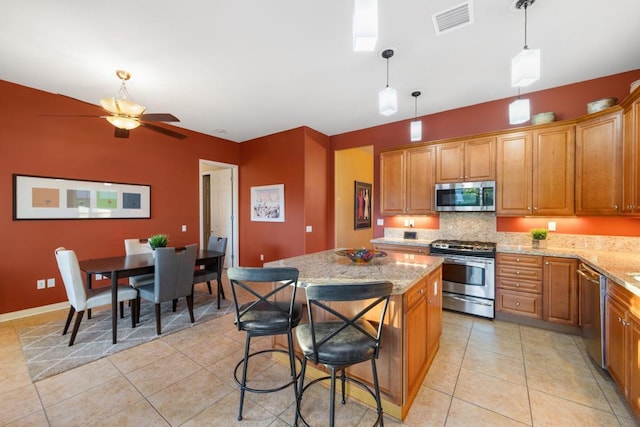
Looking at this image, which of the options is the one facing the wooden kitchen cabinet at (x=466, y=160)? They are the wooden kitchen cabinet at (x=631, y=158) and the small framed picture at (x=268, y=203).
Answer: the wooden kitchen cabinet at (x=631, y=158)

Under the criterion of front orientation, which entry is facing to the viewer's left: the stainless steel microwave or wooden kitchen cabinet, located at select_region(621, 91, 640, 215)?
the wooden kitchen cabinet

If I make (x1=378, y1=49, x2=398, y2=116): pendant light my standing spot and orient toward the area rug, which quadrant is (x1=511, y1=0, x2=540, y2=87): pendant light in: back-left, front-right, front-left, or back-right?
back-left

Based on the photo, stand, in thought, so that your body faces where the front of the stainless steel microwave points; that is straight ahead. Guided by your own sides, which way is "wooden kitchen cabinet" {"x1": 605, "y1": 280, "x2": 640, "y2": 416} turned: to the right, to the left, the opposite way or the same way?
to the right

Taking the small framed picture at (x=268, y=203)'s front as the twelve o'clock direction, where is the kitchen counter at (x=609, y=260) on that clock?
The kitchen counter is roughly at 9 o'clock from the small framed picture.

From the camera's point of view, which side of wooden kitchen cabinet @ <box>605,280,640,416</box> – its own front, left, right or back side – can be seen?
left

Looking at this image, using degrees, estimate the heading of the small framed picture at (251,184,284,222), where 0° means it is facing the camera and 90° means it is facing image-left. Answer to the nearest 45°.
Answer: approximately 45°

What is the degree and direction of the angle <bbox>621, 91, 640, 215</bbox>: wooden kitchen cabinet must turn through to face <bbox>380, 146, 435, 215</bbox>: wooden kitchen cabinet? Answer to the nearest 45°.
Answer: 0° — it already faces it

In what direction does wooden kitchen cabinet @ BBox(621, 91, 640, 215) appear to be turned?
to the viewer's left

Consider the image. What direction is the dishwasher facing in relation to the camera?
to the viewer's left
